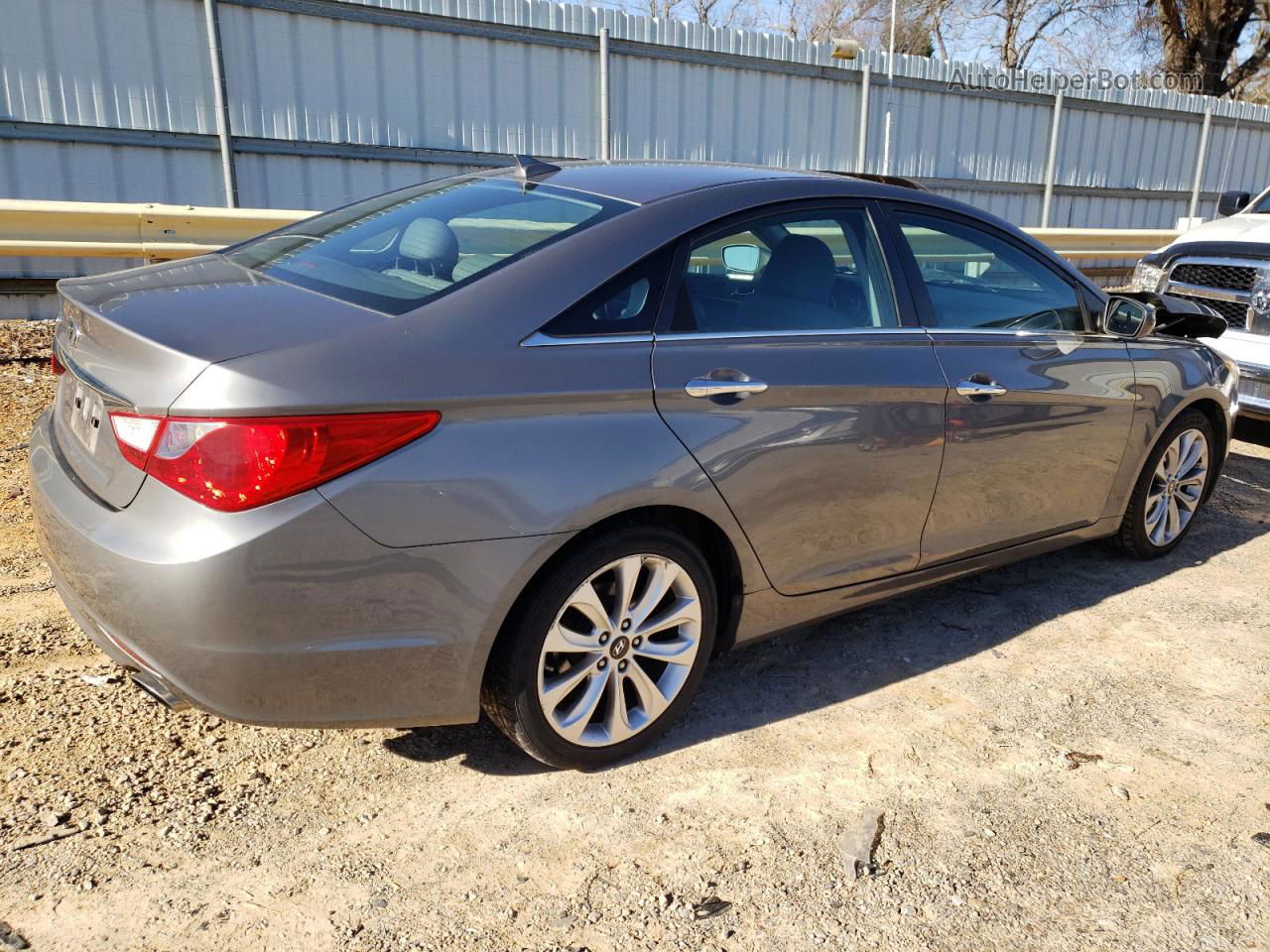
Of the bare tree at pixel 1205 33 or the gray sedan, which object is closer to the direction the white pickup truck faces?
the gray sedan

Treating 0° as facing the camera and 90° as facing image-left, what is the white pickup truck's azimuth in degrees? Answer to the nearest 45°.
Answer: approximately 45°

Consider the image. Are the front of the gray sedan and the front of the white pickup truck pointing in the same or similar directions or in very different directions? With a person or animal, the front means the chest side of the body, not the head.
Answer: very different directions

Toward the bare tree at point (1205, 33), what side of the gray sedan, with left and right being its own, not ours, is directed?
front

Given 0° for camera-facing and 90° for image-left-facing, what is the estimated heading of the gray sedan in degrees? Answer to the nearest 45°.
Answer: approximately 225°

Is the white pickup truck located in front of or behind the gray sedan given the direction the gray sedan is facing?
in front

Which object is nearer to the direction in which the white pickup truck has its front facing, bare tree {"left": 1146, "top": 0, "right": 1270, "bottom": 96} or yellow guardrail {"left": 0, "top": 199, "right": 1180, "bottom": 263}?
the yellow guardrail

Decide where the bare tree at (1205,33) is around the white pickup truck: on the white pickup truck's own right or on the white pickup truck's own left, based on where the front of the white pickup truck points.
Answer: on the white pickup truck's own right

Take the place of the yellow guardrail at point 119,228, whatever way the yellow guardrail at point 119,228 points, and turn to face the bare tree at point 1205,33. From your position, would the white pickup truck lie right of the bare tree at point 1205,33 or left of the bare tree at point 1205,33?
right
